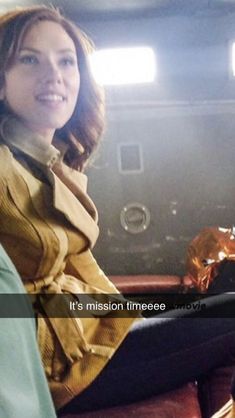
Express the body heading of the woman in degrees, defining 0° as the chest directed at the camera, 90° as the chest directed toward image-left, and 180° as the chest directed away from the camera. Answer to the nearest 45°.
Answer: approximately 315°
